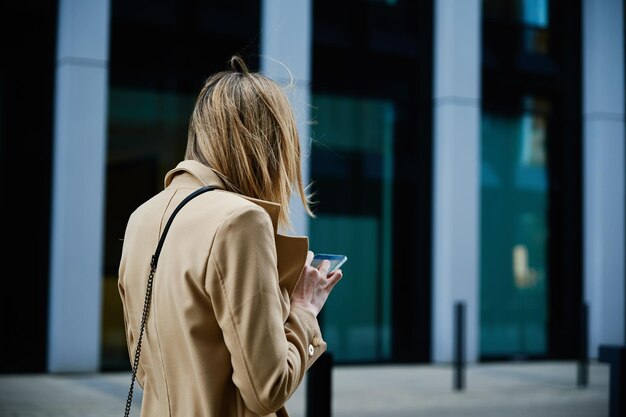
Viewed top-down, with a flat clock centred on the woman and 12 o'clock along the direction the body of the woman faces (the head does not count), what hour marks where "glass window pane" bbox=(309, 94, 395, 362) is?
The glass window pane is roughly at 11 o'clock from the woman.

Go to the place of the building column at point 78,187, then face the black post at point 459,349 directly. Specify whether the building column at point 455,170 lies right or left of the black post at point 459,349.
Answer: left

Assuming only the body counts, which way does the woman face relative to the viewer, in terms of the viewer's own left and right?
facing away from the viewer and to the right of the viewer

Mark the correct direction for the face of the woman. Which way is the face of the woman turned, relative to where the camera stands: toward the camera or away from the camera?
away from the camera

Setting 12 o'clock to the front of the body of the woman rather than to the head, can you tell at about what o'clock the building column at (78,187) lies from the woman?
The building column is roughly at 10 o'clock from the woman.
